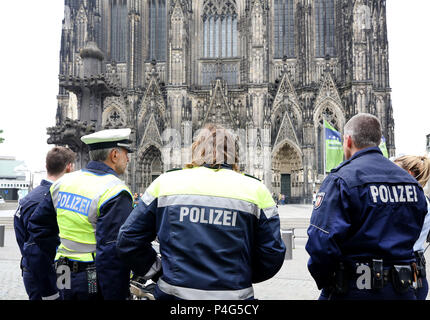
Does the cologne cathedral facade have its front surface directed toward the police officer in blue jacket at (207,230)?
yes

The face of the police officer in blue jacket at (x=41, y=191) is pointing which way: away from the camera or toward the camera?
away from the camera

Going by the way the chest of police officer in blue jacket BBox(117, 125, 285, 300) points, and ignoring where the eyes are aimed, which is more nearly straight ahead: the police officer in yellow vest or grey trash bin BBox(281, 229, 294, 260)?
the grey trash bin

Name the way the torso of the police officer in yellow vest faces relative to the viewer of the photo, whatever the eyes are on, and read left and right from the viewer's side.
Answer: facing away from the viewer and to the right of the viewer

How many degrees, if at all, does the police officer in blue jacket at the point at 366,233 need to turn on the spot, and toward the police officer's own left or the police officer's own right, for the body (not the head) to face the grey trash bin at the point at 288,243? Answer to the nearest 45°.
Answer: approximately 45° to the police officer's own right

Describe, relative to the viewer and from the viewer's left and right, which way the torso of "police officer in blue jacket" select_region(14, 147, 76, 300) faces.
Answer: facing away from the viewer and to the right of the viewer

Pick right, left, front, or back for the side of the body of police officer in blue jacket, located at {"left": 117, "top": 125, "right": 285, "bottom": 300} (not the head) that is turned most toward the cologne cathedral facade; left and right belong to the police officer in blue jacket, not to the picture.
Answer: front

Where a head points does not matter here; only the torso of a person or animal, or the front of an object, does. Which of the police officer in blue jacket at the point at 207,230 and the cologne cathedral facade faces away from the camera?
the police officer in blue jacket

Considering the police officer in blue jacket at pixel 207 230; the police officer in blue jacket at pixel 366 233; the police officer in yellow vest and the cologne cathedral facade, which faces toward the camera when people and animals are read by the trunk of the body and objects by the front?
the cologne cathedral facade

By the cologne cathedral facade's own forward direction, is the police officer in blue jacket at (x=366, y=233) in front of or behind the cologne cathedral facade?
in front

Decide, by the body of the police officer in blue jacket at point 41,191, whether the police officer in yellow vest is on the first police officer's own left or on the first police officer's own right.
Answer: on the first police officer's own right

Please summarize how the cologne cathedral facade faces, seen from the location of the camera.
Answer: facing the viewer

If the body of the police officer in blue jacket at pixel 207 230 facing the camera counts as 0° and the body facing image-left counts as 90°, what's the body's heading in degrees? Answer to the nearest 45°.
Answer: approximately 180°

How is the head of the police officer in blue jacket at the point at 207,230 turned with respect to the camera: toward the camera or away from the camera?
away from the camera

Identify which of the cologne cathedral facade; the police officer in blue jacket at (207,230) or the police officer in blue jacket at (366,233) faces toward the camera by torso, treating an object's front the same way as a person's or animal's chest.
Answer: the cologne cathedral facade
